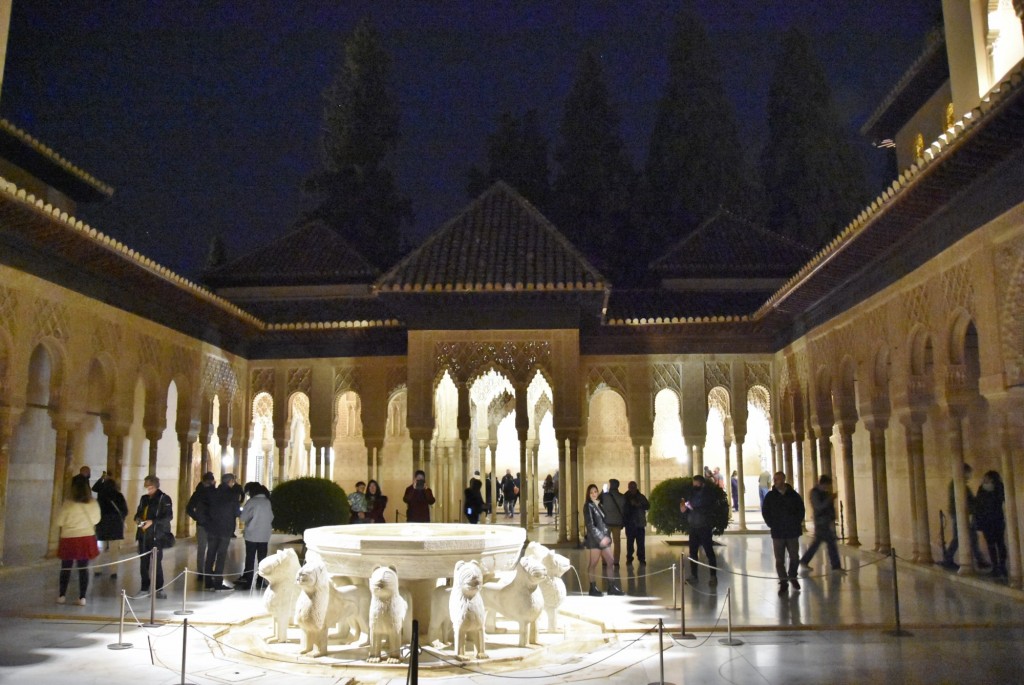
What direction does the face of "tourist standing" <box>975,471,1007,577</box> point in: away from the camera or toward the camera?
toward the camera

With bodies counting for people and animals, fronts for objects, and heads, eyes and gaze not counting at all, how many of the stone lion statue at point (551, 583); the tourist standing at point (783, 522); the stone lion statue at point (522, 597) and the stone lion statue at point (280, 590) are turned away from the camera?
0

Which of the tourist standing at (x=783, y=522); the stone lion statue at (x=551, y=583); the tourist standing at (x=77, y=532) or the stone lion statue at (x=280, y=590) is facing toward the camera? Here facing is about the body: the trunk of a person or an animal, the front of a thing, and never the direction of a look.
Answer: the tourist standing at (x=783, y=522)

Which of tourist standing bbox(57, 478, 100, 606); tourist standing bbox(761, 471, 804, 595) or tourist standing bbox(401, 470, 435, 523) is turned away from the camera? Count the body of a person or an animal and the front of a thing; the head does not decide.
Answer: tourist standing bbox(57, 478, 100, 606)

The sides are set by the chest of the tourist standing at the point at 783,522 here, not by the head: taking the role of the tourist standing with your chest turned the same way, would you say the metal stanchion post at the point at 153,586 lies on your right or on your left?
on your right

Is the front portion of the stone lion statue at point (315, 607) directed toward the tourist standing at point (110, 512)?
no

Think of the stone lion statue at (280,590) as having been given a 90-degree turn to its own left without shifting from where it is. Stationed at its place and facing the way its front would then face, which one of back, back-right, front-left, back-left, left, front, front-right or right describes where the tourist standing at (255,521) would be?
back

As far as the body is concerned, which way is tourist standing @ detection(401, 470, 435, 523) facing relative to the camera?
toward the camera

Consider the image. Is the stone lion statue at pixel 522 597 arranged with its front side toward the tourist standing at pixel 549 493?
no

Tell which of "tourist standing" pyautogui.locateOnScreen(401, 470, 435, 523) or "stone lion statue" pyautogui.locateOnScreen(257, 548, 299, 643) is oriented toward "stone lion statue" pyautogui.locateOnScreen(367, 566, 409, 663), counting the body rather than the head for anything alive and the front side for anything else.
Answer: the tourist standing

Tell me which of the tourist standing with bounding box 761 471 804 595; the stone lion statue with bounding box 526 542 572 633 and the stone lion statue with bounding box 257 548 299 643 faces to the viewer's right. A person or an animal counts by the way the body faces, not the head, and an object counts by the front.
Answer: the stone lion statue with bounding box 526 542 572 633

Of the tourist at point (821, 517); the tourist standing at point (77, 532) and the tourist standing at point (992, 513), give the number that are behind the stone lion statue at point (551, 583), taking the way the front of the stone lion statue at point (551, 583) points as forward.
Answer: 1

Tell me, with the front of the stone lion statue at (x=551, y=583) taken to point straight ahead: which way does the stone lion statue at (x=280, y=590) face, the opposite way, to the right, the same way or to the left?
the opposite way

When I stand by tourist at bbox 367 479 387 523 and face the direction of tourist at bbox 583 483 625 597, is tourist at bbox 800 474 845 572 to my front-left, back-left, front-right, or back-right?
front-left

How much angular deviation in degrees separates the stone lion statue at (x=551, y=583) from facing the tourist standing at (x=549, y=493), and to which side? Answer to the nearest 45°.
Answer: approximately 90° to its left

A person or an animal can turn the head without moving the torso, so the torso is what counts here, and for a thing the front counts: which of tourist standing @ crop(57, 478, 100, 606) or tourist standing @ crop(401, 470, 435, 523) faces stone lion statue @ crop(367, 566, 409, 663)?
tourist standing @ crop(401, 470, 435, 523)

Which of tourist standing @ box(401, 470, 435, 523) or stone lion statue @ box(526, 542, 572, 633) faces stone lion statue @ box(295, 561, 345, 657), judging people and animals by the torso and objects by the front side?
the tourist standing

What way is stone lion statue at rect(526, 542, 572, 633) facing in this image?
to the viewer's right

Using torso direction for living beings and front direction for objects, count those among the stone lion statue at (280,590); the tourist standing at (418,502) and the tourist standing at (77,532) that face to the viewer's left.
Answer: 1

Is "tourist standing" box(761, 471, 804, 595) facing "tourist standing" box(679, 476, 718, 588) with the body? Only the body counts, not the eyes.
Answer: no
